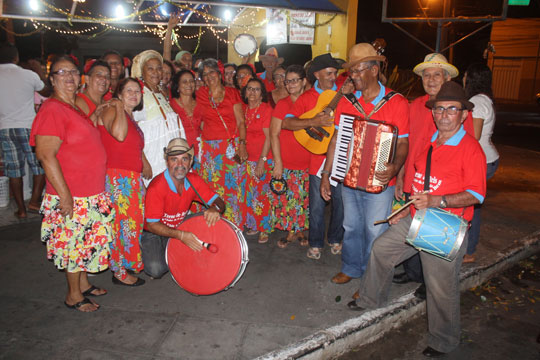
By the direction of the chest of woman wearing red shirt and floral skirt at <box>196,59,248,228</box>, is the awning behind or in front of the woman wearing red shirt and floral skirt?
behind

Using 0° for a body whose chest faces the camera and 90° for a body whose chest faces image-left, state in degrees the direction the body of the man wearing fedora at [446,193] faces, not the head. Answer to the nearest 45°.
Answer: approximately 45°

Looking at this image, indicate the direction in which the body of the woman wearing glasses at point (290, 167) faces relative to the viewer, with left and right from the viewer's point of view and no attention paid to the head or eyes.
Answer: facing the viewer

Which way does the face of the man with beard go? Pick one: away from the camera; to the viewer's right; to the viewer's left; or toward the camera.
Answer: toward the camera

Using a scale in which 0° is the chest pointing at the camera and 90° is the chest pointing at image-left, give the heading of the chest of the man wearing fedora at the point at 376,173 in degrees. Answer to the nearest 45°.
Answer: approximately 45°

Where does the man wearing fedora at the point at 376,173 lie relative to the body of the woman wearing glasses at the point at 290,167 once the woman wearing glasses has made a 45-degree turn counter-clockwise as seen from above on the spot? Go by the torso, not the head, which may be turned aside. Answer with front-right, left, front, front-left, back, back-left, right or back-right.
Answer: front

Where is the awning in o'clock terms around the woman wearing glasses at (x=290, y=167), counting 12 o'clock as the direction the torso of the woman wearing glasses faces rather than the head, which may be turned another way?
The awning is roughly at 6 o'clock from the woman wearing glasses.

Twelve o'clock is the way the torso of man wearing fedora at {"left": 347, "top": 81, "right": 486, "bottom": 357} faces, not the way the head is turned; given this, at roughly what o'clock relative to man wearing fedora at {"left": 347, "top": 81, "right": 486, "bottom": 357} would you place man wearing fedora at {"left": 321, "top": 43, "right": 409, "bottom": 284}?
man wearing fedora at {"left": 321, "top": 43, "right": 409, "bottom": 284} is roughly at 3 o'clock from man wearing fedora at {"left": 347, "top": 81, "right": 486, "bottom": 357}.

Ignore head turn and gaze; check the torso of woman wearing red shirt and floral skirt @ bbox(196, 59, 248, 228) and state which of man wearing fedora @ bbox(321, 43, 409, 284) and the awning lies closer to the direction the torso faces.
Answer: the man wearing fedora

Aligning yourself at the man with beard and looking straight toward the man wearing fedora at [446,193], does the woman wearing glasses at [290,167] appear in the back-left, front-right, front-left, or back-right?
front-left

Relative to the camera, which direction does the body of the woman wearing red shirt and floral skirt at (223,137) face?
toward the camera

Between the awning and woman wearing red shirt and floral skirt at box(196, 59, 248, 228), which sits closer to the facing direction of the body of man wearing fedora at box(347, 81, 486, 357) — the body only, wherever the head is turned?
the woman wearing red shirt and floral skirt

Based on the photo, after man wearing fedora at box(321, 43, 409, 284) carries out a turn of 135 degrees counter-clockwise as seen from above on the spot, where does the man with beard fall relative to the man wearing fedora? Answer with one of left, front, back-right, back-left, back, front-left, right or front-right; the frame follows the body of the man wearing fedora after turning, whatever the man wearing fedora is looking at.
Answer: back

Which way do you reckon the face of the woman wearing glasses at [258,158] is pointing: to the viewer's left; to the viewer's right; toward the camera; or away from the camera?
toward the camera

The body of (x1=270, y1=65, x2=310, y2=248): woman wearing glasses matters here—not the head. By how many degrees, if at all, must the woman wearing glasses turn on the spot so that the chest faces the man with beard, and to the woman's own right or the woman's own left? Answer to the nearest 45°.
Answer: approximately 45° to the woman's own right

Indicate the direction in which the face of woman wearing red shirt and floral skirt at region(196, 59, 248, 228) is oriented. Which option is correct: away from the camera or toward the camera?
toward the camera
